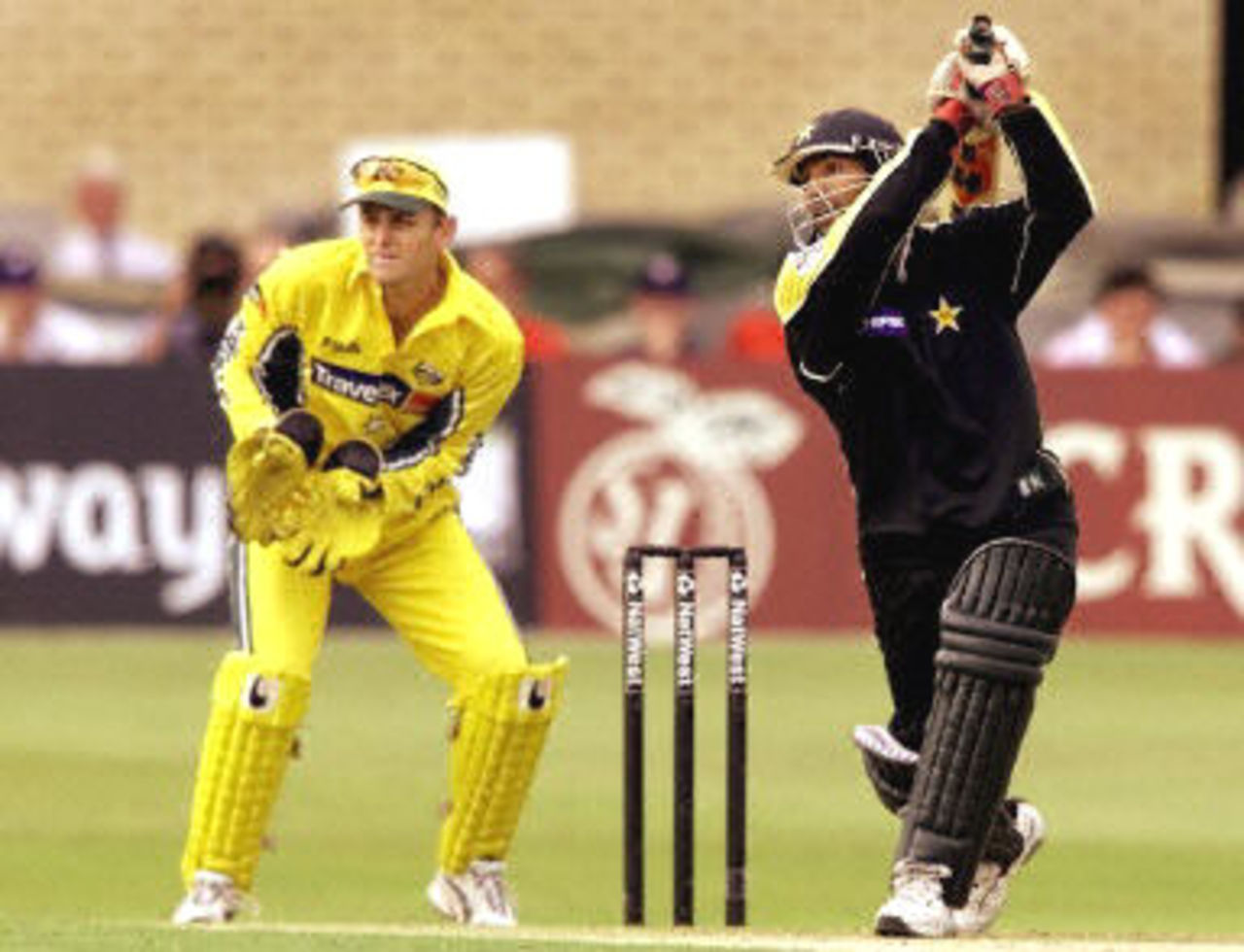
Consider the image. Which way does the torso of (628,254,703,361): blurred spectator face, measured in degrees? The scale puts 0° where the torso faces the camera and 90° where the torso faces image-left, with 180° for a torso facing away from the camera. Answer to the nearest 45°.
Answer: approximately 0°

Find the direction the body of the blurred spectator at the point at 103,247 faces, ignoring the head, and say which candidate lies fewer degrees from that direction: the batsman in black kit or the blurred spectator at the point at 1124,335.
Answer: the batsman in black kit

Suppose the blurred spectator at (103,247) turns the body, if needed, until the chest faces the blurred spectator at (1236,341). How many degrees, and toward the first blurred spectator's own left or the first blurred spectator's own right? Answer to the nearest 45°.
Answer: approximately 45° to the first blurred spectator's own left

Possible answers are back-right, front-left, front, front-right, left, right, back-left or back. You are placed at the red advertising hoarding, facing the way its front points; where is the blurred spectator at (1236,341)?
back-left

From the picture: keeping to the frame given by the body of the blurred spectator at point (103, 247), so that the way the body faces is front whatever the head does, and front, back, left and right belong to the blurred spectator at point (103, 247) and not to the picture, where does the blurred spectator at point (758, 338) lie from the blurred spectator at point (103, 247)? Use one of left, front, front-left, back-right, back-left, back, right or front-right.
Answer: front-left

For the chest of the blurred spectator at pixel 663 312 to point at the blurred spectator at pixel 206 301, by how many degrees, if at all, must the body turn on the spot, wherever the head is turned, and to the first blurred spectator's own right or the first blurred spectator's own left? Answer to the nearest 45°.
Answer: approximately 90° to the first blurred spectator's own right

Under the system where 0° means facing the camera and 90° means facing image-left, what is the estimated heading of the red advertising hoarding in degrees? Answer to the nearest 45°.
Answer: approximately 0°
